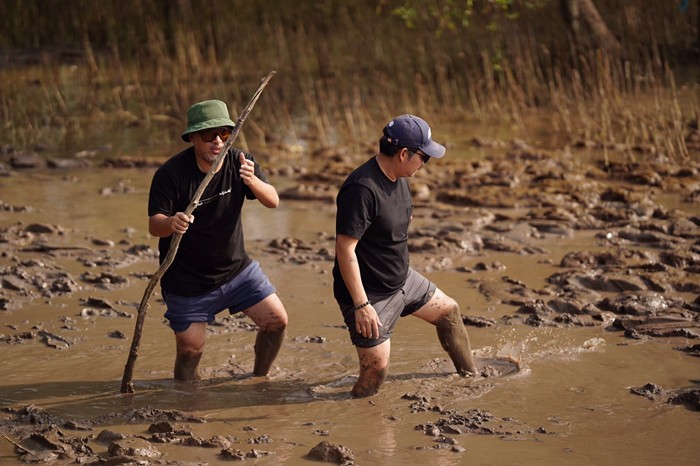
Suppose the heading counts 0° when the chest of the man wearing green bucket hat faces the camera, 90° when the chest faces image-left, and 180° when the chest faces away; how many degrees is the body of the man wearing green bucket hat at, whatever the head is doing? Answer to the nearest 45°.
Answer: approximately 315°

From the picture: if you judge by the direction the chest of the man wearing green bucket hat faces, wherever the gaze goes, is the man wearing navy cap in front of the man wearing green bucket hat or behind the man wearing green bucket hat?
in front

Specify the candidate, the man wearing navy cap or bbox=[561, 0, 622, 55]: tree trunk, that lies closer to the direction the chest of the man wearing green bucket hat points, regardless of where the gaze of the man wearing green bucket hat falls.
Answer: the man wearing navy cap

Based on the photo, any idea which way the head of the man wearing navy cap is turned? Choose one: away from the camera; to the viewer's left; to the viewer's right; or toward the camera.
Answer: to the viewer's right

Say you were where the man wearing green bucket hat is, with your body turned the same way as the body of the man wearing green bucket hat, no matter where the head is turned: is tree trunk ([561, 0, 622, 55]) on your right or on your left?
on your left
